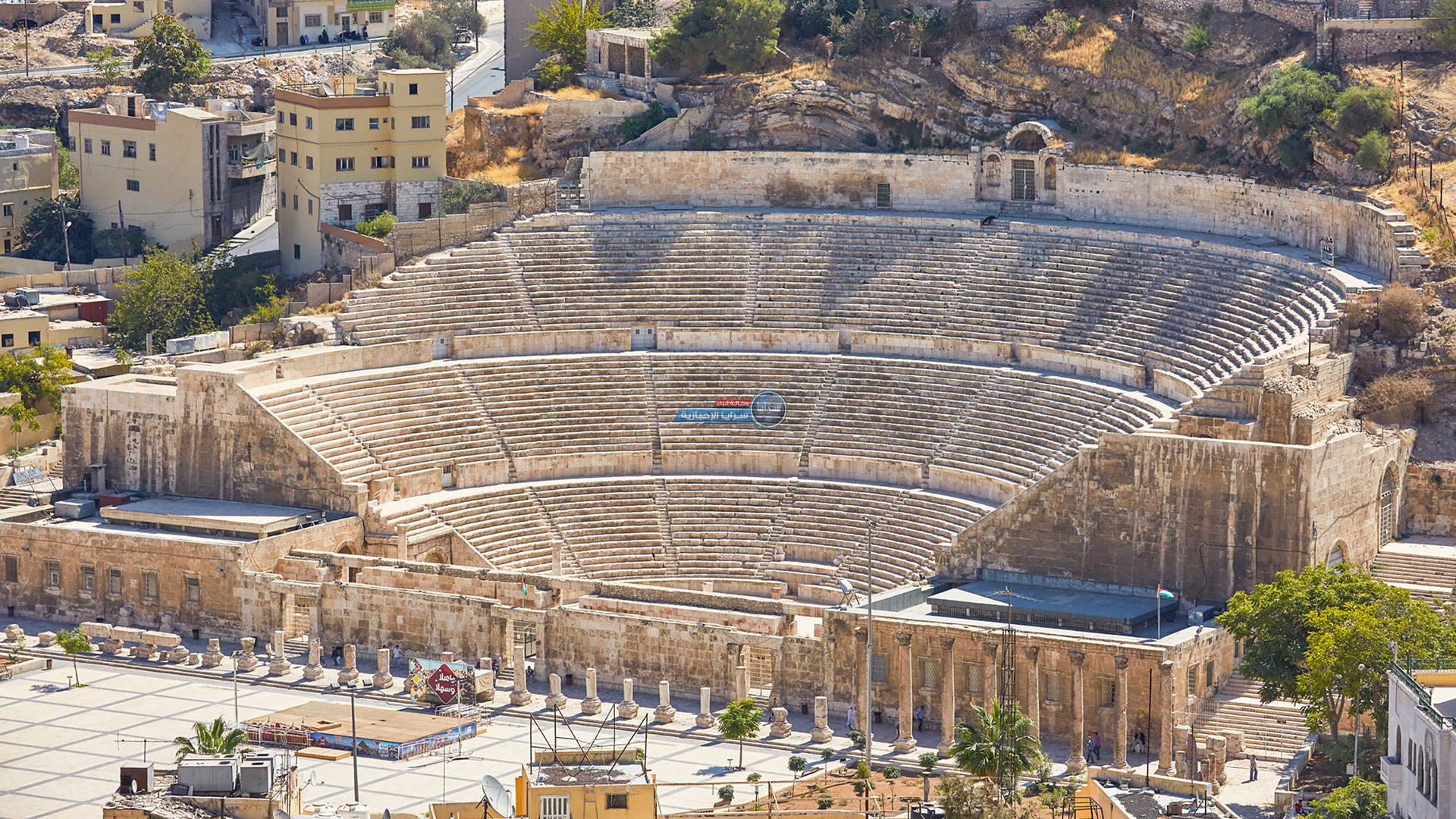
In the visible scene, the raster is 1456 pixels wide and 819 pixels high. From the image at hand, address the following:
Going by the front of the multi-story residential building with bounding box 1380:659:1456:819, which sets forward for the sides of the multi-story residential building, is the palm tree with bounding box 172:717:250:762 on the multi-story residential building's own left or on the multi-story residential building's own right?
on the multi-story residential building's own right

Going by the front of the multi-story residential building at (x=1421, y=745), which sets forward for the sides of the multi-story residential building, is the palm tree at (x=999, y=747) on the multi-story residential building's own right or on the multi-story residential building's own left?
on the multi-story residential building's own right

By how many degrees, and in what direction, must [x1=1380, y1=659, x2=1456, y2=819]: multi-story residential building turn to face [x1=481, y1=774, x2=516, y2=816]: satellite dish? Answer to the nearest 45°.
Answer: approximately 45° to its right

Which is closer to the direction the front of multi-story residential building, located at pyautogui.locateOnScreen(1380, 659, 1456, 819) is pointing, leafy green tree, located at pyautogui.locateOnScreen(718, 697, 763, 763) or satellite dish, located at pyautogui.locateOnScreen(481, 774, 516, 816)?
the satellite dish

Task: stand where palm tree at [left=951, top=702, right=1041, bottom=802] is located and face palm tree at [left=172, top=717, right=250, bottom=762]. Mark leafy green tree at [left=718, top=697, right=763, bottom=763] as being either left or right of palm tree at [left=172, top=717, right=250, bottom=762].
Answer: right

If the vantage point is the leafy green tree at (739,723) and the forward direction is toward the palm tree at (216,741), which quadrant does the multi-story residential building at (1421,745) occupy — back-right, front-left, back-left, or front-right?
back-left

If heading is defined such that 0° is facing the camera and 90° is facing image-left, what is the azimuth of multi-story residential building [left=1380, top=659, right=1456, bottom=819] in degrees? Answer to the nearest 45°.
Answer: approximately 45°

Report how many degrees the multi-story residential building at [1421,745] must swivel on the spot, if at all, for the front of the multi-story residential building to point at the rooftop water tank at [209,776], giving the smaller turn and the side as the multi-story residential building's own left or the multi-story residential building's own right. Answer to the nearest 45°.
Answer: approximately 45° to the multi-story residential building's own right
